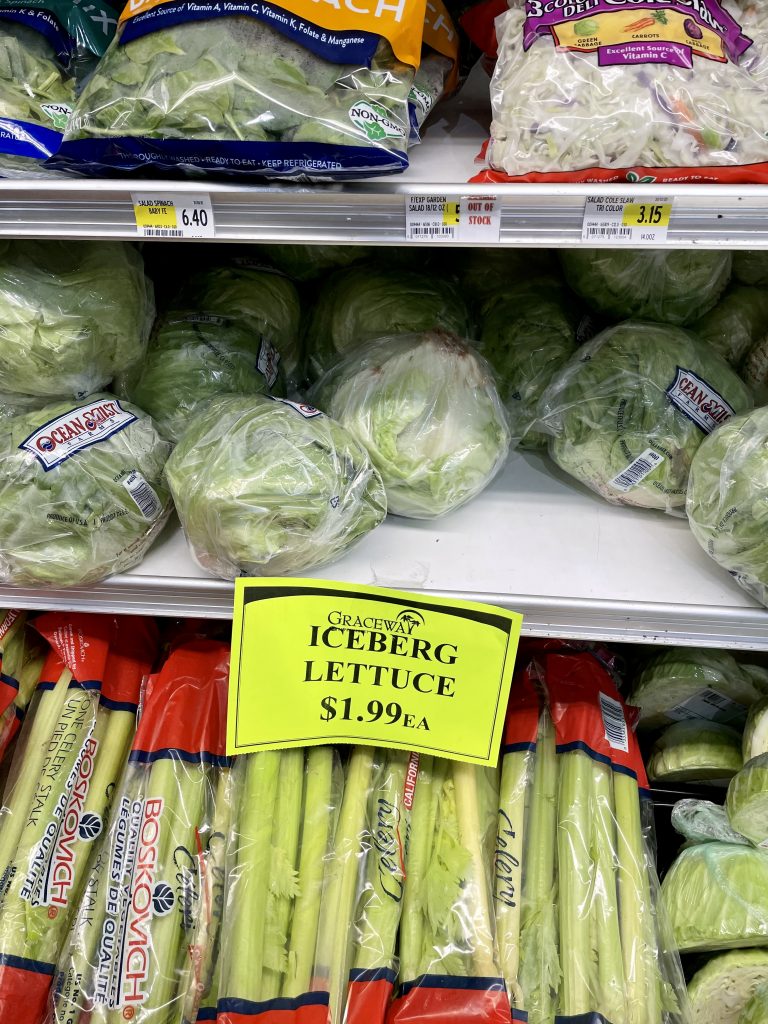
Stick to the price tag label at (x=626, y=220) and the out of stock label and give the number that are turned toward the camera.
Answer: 2

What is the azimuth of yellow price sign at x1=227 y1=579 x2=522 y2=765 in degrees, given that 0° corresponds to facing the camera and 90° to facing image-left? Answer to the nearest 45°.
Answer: approximately 0°
